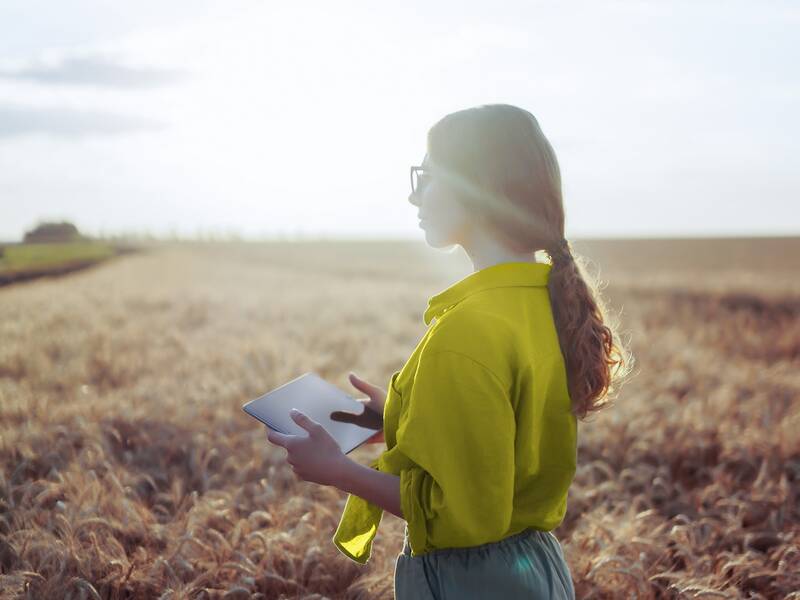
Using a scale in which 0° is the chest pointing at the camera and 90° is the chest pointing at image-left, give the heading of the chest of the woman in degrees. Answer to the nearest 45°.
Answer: approximately 90°

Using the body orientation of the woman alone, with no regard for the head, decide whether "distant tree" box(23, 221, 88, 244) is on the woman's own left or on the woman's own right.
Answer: on the woman's own right

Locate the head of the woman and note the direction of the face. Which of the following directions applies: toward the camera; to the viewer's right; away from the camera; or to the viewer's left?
to the viewer's left
